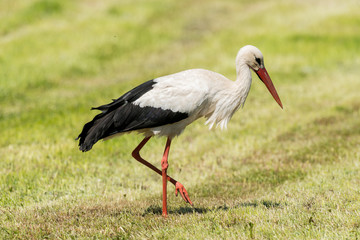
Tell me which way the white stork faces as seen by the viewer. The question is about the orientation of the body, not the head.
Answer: to the viewer's right
